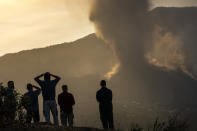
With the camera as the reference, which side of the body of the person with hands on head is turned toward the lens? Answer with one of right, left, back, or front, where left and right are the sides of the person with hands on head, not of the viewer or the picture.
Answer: back

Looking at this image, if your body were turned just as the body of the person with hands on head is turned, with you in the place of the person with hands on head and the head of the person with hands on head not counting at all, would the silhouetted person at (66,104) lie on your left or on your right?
on your right

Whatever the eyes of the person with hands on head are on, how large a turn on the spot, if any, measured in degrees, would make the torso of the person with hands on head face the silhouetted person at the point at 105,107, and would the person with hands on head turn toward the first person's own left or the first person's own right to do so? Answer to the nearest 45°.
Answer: approximately 90° to the first person's own right
